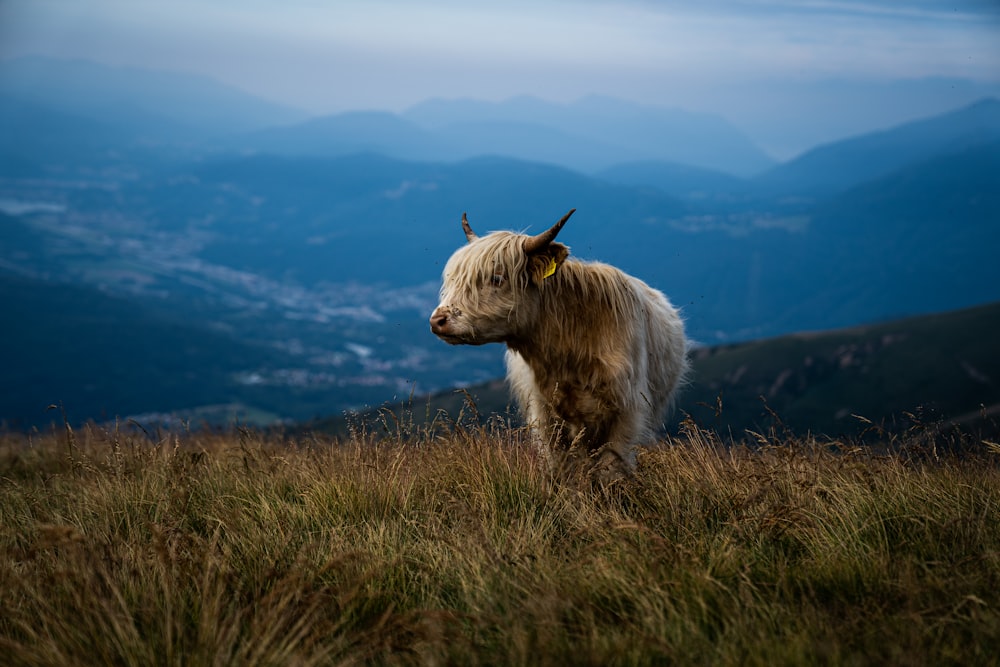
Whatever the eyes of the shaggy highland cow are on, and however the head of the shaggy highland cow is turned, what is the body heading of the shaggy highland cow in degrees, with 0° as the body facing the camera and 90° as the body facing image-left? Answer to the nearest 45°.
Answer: approximately 45°
